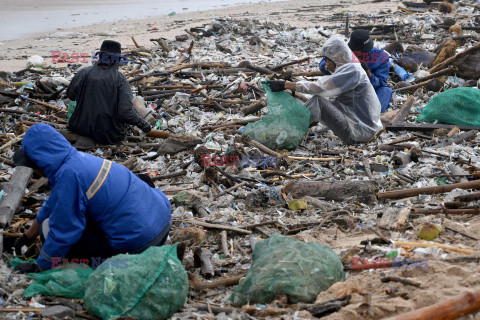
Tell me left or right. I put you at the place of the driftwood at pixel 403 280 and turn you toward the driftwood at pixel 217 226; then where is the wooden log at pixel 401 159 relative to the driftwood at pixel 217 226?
right

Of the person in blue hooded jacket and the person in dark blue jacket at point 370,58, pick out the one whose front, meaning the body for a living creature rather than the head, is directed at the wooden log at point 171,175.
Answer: the person in dark blue jacket

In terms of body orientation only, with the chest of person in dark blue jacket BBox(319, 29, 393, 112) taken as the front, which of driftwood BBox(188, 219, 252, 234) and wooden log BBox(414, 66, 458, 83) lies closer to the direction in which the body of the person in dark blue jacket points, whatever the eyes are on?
the driftwood

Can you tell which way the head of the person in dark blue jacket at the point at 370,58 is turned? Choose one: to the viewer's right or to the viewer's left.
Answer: to the viewer's left

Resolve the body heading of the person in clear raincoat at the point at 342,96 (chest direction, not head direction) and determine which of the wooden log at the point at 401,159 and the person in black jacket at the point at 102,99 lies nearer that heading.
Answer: the person in black jacket

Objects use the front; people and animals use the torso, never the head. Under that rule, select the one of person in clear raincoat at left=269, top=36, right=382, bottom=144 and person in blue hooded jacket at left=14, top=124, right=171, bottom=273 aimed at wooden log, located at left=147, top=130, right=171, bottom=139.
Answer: the person in clear raincoat

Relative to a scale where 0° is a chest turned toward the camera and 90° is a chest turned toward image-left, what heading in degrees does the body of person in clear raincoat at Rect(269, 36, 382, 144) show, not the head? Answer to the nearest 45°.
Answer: approximately 90°

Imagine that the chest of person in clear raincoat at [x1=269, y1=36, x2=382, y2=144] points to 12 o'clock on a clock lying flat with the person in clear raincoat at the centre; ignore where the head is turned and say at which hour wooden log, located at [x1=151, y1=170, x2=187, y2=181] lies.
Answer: The wooden log is roughly at 11 o'clock from the person in clear raincoat.
